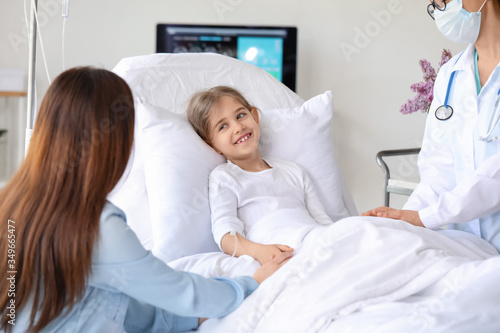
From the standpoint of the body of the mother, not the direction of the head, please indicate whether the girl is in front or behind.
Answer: in front

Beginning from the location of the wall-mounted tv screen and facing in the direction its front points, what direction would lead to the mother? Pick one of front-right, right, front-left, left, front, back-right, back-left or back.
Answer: front

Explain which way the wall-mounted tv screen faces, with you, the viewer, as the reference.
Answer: facing the viewer

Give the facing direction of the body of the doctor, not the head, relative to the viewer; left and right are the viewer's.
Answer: facing the viewer and to the left of the viewer

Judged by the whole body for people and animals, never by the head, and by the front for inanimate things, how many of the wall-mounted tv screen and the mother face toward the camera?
1

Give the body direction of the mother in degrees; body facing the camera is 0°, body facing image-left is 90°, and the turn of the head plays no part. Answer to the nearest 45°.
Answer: approximately 225°

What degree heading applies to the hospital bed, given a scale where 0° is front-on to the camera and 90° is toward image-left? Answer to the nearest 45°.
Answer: approximately 315°

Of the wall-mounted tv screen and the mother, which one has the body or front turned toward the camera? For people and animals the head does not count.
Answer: the wall-mounted tv screen

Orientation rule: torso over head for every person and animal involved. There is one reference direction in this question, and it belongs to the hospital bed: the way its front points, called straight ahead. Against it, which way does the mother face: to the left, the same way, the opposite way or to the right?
to the left

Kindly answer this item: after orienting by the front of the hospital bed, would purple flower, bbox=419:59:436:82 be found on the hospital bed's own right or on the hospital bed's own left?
on the hospital bed's own left

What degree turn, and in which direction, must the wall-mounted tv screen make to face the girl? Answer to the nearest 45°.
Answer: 0° — it already faces them

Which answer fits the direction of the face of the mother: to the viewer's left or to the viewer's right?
to the viewer's right

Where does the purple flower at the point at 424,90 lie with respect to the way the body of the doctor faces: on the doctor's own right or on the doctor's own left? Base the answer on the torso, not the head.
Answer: on the doctor's own right
